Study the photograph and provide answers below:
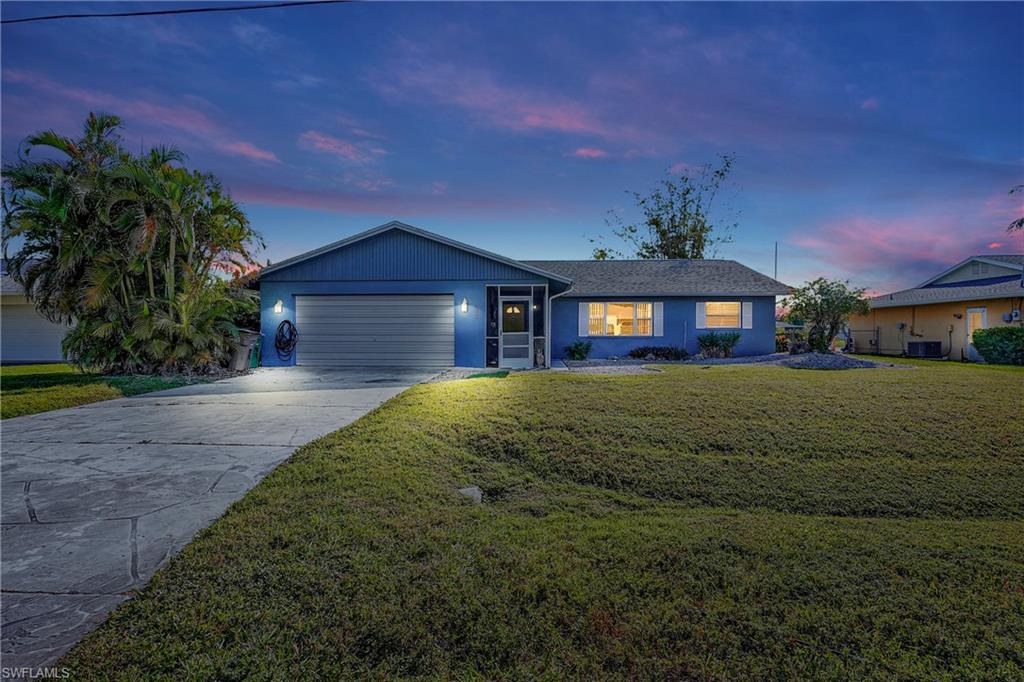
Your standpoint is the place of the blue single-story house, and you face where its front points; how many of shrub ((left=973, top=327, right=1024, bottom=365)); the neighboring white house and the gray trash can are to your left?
1

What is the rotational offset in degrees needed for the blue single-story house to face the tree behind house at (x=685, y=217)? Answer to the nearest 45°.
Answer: approximately 135° to its left

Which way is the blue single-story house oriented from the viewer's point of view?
toward the camera

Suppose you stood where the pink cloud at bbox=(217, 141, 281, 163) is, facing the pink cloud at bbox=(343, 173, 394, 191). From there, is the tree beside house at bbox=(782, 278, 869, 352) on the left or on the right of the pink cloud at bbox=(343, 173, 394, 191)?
right

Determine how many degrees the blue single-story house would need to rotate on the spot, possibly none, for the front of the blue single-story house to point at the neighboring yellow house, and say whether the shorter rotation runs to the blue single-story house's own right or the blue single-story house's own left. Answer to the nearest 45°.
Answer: approximately 90° to the blue single-story house's own left

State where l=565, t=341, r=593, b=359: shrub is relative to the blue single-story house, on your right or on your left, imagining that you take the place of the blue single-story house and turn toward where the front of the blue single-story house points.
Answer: on your left

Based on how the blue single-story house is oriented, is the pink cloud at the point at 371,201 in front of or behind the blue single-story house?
behind

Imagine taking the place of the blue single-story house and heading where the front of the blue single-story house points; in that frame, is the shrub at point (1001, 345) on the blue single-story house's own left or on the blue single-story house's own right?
on the blue single-story house's own left

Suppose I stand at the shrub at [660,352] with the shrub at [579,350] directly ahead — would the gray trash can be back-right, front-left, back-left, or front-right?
front-left

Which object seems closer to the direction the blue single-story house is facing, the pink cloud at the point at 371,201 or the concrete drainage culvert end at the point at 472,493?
the concrete drainage culvert end

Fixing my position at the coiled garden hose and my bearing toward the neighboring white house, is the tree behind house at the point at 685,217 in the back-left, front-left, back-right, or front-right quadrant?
back-right

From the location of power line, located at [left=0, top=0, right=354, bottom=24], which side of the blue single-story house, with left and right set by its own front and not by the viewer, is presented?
front

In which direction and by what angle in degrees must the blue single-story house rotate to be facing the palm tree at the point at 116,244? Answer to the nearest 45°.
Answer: approximately 45° to its right

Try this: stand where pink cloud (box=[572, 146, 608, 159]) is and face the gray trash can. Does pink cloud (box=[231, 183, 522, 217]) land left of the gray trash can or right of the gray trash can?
right
